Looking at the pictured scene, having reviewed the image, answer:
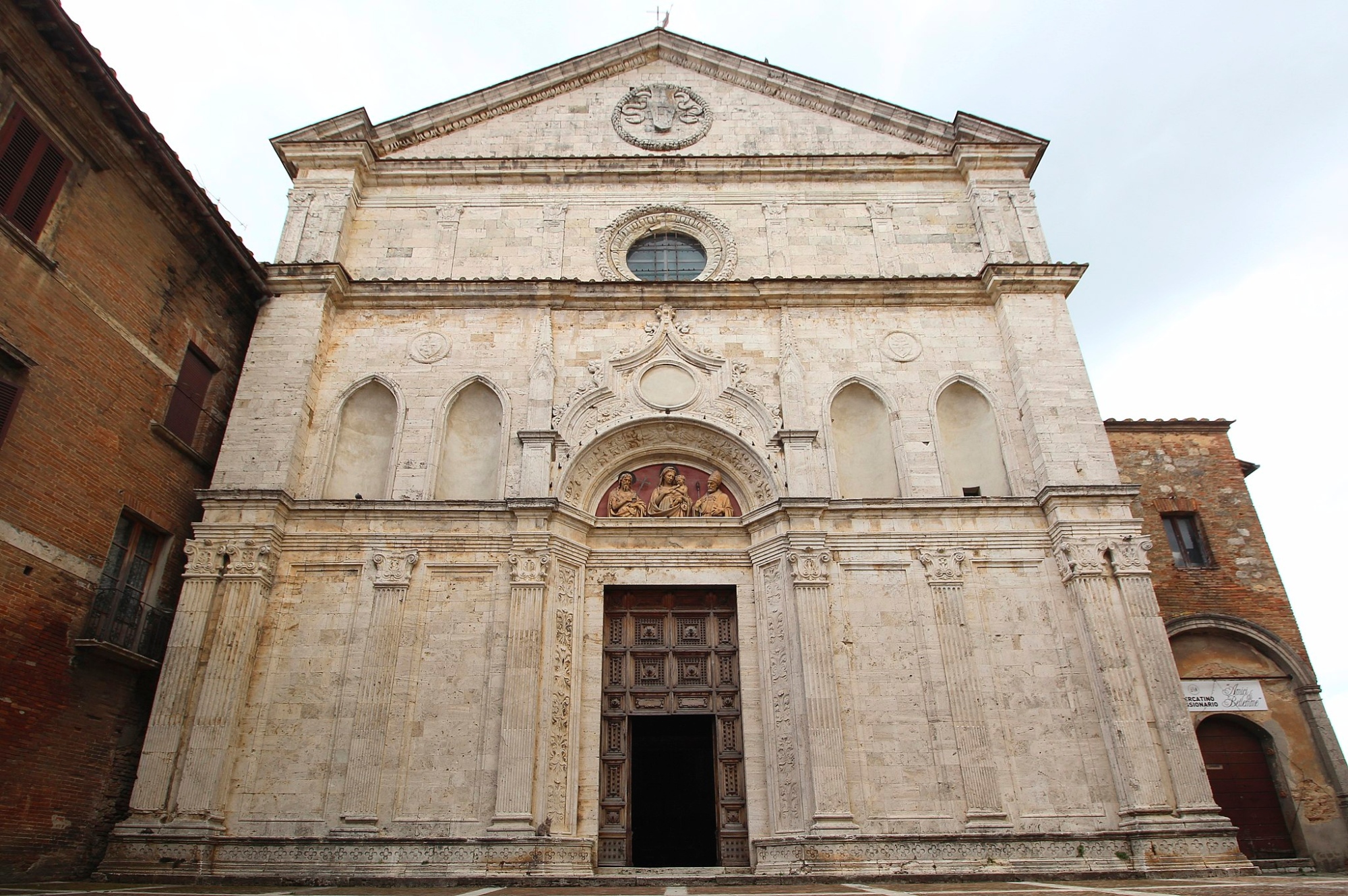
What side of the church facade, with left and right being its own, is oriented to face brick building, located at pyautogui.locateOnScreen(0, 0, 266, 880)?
right

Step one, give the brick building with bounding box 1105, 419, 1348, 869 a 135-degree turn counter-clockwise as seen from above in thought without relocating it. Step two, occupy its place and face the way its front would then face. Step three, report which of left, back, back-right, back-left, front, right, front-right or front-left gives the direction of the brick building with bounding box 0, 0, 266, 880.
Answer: back

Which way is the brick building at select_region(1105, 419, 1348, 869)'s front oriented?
toward the camera

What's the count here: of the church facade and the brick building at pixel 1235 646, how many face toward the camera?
2

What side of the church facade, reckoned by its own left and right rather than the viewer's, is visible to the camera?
front

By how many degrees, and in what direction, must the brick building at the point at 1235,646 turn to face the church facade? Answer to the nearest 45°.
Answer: approximately 45° to its right

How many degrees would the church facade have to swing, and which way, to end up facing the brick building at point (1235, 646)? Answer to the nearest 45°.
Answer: approximately 90° to its left
